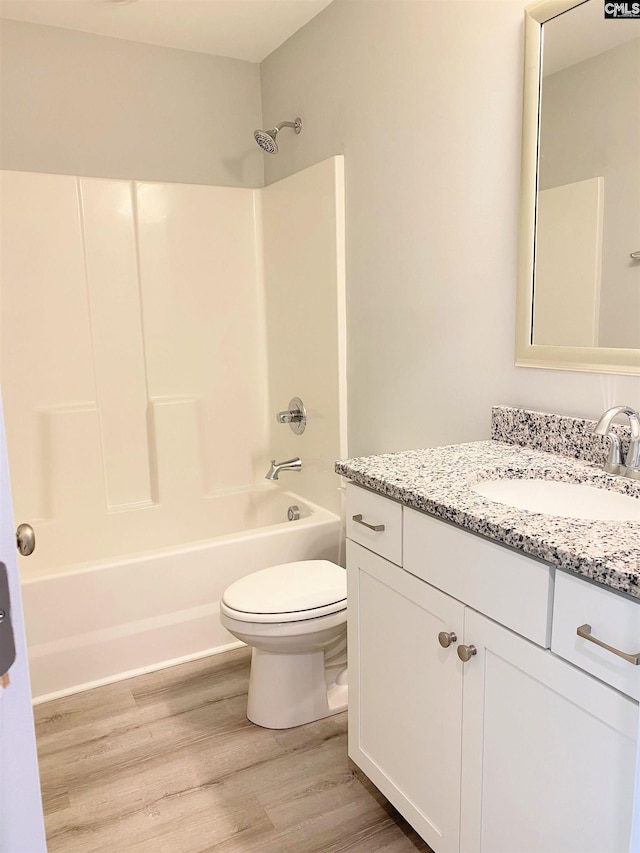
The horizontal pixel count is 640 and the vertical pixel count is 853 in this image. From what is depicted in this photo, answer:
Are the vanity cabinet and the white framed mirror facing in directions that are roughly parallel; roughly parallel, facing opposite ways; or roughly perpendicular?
roughly parallel

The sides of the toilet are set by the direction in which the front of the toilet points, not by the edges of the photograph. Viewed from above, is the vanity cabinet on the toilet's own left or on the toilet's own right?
on the toilet's own left

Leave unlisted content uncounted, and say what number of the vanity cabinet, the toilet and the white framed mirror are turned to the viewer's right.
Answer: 0

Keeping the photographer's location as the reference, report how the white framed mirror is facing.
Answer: facing the viewer and to the left of the viewer

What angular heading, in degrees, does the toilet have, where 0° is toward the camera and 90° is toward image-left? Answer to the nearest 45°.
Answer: approximately 45°

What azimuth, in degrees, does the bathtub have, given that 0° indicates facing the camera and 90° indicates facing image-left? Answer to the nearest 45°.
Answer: approximately 315°

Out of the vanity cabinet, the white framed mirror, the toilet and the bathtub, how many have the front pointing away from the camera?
0

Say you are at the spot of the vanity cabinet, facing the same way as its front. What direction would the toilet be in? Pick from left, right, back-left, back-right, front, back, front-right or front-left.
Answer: right

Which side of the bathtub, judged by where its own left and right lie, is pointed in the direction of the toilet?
front

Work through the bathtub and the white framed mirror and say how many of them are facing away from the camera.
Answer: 0

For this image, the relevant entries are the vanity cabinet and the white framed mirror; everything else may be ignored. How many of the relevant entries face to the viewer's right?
0

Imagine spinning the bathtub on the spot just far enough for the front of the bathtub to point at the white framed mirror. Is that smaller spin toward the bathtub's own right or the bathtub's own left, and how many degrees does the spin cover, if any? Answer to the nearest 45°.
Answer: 0° — it already faces it
